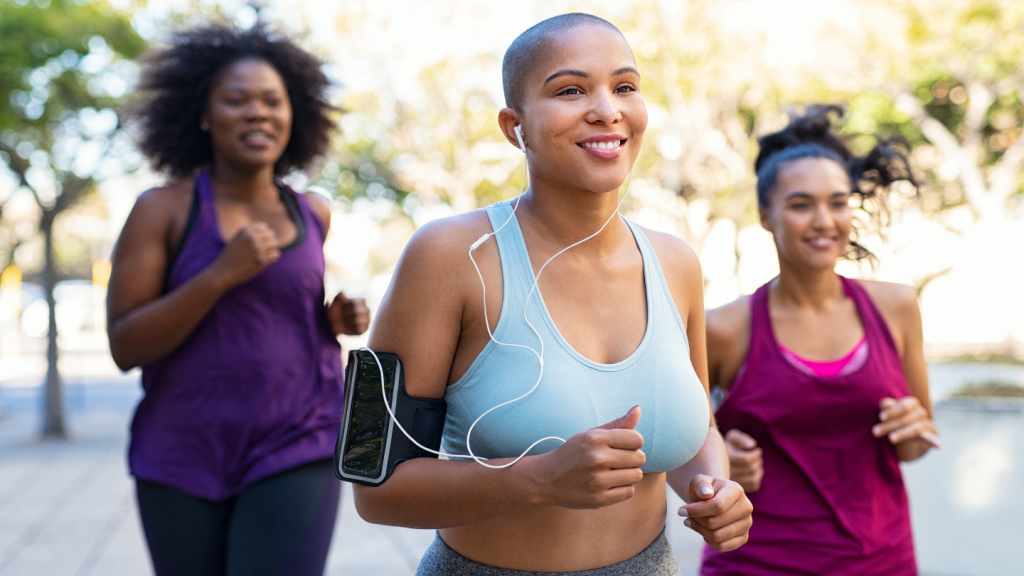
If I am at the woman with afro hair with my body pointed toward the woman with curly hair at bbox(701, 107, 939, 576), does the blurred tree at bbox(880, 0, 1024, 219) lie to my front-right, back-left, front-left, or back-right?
front-left

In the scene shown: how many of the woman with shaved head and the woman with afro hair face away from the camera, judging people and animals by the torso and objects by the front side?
0

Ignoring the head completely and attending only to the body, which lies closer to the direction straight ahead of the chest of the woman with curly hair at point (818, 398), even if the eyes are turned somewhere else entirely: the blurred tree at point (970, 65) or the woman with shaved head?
the woman with shaved head

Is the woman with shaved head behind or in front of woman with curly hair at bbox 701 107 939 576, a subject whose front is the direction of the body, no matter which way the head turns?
in front

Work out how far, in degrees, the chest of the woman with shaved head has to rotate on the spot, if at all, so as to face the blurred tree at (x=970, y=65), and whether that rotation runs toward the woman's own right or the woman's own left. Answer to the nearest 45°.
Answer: approximately 90° to the woman's own left

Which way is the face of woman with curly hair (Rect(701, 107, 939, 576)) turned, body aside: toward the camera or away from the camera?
toward the camera

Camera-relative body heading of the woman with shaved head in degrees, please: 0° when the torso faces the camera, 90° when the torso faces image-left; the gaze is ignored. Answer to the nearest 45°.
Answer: approximately 315°

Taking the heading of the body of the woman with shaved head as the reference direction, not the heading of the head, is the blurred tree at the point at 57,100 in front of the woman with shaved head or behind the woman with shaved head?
behind

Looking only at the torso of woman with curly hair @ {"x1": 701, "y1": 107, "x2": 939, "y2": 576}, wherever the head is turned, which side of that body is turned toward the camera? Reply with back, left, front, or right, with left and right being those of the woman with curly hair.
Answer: front

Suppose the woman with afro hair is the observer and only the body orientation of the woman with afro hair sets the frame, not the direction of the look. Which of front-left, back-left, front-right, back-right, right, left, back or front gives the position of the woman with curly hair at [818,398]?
front-left

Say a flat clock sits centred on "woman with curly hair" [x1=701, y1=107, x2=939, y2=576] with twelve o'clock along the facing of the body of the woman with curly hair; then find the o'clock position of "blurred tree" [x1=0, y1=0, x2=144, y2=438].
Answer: The blurred tree is roughly at 4 o'clock from the woman with curly hair.

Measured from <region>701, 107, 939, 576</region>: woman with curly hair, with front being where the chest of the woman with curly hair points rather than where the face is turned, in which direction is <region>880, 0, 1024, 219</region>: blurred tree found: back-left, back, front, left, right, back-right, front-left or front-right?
back

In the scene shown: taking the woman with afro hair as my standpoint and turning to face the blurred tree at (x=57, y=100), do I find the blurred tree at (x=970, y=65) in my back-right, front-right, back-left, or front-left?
front-right

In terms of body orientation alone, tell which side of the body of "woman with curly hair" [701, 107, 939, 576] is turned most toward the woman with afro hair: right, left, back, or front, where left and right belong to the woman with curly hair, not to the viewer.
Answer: right

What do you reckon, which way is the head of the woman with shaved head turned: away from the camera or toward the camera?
toward the camera

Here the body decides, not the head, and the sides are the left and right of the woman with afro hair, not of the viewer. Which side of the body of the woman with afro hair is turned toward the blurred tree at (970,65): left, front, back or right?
left

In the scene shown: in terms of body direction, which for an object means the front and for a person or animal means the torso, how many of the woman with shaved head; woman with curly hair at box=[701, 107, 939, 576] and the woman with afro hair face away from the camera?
0

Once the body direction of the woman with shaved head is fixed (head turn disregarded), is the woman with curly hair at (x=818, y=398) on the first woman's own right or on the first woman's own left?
on the first woman's own left
